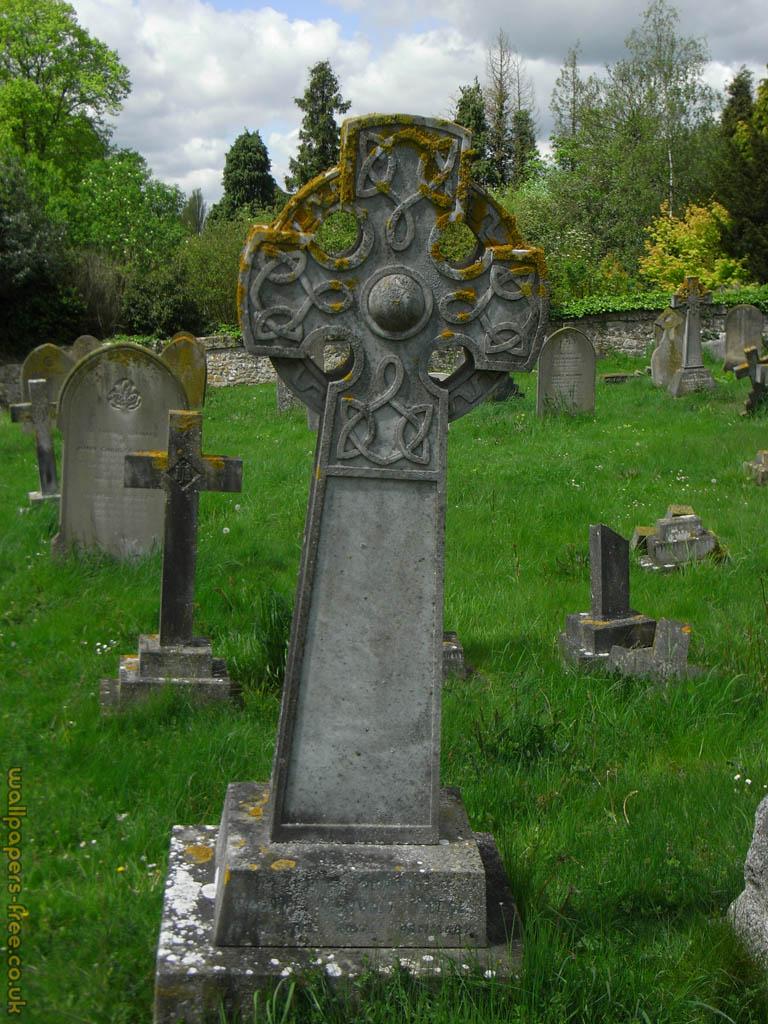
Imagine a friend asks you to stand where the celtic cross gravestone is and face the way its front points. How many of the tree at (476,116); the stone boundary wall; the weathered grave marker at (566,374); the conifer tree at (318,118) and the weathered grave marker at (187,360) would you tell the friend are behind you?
5

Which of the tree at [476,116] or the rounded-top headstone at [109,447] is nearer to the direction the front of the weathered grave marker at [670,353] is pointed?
the rounded-top headstone

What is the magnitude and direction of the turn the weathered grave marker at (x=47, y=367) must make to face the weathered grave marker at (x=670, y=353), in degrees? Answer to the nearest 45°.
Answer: approximately 90° to its left

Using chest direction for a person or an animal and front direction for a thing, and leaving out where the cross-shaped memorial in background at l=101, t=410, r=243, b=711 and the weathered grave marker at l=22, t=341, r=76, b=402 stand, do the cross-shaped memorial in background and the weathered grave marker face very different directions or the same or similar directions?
same or similar directions

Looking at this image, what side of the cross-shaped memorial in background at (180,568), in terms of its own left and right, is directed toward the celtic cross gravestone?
front

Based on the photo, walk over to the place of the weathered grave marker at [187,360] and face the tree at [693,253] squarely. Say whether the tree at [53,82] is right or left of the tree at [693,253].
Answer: left

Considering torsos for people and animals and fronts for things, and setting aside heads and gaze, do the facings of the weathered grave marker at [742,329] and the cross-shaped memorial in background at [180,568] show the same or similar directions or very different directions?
same or similar directions

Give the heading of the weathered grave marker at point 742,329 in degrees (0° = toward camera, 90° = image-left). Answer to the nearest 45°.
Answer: approximately 0°

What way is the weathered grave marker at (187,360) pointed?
toward the camera

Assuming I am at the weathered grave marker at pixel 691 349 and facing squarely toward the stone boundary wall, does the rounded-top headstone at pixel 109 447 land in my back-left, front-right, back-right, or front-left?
back-left

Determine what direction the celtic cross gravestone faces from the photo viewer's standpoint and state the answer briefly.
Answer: facing the viewer

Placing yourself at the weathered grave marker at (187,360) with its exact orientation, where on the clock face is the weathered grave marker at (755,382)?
the weathered grave marker at (755,382) is roughly at 10 o'clock from the weathered grave marker at (187,360).

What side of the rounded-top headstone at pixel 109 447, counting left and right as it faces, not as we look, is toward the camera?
front

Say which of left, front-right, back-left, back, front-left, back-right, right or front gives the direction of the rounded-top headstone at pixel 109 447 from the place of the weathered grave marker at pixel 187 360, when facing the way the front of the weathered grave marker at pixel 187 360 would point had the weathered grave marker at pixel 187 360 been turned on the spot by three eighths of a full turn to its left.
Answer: back-right

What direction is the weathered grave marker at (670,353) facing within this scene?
toward the camera

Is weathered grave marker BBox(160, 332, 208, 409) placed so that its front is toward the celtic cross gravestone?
yes
